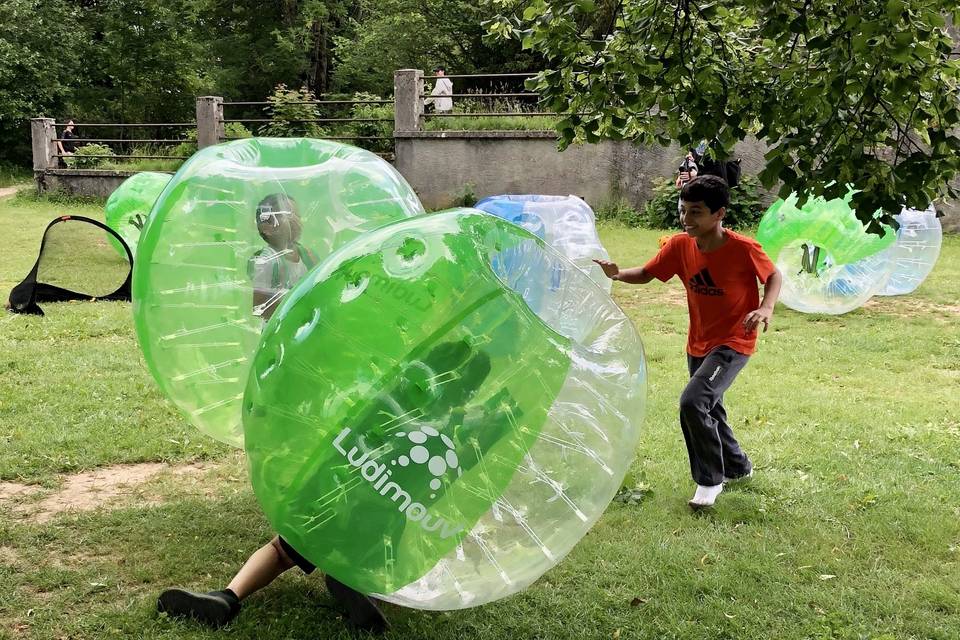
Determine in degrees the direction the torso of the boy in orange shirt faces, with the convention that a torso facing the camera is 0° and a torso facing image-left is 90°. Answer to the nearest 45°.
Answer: approximately 45°

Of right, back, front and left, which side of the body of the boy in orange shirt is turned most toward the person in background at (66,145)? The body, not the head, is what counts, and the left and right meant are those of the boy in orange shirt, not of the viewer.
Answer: right

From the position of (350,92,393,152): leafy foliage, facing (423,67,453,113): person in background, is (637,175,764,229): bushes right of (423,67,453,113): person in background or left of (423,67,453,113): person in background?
right

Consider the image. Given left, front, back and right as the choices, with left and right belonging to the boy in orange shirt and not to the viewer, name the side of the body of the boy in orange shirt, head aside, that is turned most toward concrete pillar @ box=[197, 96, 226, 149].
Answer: right

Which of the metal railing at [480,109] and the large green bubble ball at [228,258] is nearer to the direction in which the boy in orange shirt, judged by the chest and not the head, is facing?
the large green bubble ball

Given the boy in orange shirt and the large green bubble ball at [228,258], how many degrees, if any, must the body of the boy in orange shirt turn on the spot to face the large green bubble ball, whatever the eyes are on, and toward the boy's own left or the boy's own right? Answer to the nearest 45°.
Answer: approximately 45° to the boy's own right

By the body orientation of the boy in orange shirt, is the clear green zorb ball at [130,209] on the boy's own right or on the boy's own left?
on the boy's own right

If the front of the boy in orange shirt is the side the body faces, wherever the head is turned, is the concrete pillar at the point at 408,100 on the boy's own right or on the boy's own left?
on the boy's own right

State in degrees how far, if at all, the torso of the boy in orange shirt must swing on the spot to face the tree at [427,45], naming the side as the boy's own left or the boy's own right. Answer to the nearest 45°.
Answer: approximately 135° to the boy's own right

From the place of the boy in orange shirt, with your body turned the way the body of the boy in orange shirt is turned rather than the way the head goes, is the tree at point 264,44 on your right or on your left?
on your right

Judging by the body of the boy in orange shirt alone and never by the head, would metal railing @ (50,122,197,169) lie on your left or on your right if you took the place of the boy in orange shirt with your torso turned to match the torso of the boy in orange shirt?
on your right

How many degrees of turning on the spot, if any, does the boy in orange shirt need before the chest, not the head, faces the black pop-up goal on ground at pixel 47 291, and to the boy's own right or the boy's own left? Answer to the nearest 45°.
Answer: approximately 90° to the boy's own right

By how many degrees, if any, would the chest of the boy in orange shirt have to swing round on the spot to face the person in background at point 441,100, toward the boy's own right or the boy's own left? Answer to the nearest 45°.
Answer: approximately 135° to the boy's own right
